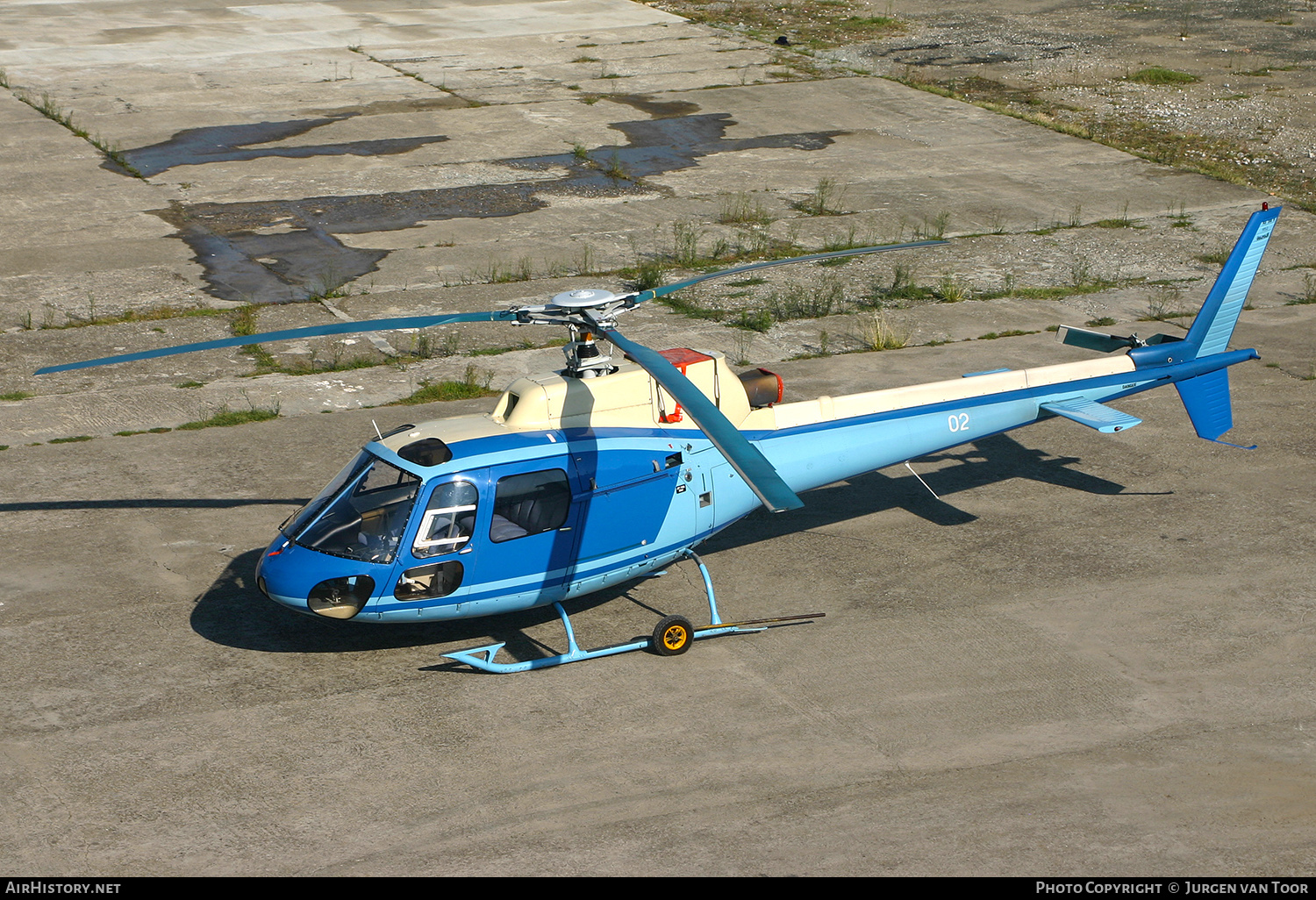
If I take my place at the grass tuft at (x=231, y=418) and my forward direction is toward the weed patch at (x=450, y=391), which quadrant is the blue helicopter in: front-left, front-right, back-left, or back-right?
front-right

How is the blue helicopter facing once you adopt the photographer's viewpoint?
facing the viewer and to the left of the viewer

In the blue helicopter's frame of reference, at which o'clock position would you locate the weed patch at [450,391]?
The weed patch is roughly at 4 o'clock from the blue helicopter.

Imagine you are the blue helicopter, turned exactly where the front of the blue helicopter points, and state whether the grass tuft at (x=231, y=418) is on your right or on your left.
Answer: on your right

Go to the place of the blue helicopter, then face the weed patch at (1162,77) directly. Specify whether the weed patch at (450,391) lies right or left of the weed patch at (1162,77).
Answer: left

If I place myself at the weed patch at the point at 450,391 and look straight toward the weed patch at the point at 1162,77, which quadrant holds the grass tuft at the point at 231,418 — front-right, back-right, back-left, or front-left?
back-left

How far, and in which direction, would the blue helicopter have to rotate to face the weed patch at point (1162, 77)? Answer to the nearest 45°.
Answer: approximately 180°
